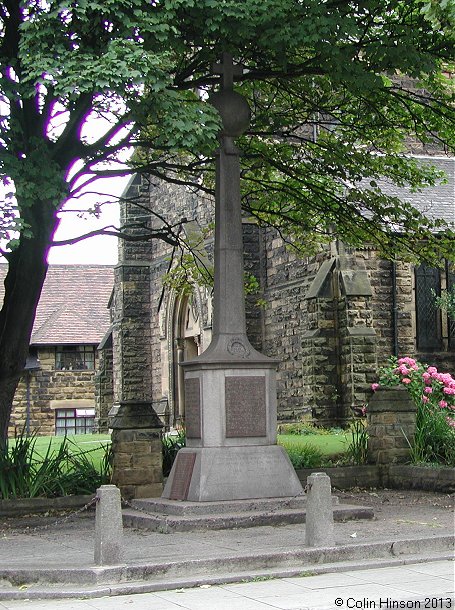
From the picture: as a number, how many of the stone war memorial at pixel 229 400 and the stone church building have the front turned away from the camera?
0

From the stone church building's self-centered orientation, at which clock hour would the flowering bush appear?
The flowering bush is roughly at 10 o'clock from the stone church building.

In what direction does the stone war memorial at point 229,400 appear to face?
toward the camera

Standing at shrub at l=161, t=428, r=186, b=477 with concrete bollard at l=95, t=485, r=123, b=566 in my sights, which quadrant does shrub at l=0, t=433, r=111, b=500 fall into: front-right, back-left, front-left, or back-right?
front-right

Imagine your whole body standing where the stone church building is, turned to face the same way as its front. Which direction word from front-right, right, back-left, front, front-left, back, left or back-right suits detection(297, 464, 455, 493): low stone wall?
front-left

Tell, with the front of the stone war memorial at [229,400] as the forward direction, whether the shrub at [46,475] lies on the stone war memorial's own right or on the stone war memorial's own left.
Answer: on the stone war memorial's own right

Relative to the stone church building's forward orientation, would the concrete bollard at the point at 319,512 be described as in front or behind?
in front

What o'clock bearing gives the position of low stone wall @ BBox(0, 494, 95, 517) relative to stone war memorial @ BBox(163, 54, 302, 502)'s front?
The low stone wall is roughly at 4 o'clock from the stone war memorial.

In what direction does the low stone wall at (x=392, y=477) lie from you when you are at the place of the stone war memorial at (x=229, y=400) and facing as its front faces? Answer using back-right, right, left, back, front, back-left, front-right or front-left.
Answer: back-left

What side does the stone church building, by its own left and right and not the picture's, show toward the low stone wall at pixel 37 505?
front

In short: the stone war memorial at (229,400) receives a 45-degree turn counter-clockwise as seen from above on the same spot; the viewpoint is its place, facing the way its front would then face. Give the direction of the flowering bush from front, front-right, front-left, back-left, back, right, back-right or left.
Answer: left

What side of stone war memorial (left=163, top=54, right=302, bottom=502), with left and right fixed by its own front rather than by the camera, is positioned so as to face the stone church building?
back

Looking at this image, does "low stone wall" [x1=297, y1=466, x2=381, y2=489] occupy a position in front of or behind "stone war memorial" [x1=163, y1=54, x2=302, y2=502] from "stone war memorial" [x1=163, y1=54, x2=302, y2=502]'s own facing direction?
behind

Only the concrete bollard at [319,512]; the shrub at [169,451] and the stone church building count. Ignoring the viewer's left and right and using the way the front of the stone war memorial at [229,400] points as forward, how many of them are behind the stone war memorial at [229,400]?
2

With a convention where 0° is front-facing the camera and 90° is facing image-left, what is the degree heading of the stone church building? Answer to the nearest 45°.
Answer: approximately 45°

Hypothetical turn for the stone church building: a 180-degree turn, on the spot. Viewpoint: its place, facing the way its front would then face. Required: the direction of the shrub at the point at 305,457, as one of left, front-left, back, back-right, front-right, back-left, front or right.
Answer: back-right
